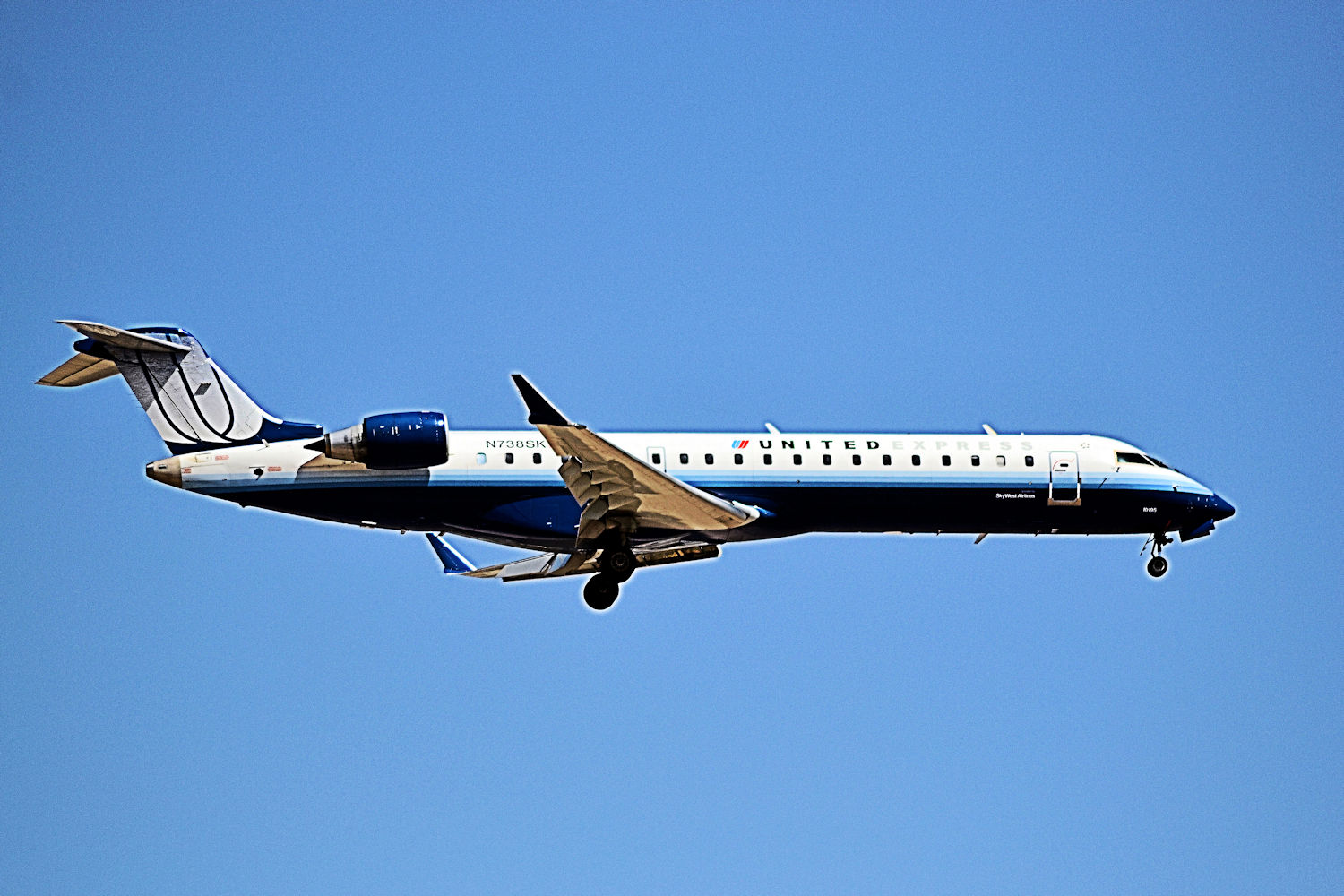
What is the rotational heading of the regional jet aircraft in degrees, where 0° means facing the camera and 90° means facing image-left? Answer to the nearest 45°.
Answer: approximately 270°
